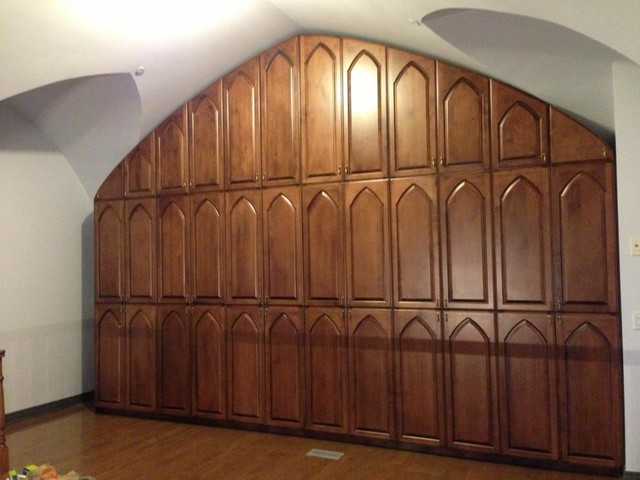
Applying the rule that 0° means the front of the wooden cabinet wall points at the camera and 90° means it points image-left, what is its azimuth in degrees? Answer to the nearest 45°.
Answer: approximately 45°
